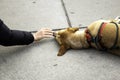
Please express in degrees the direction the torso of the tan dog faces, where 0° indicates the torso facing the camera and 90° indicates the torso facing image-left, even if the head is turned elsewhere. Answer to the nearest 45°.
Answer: approximately 90°
